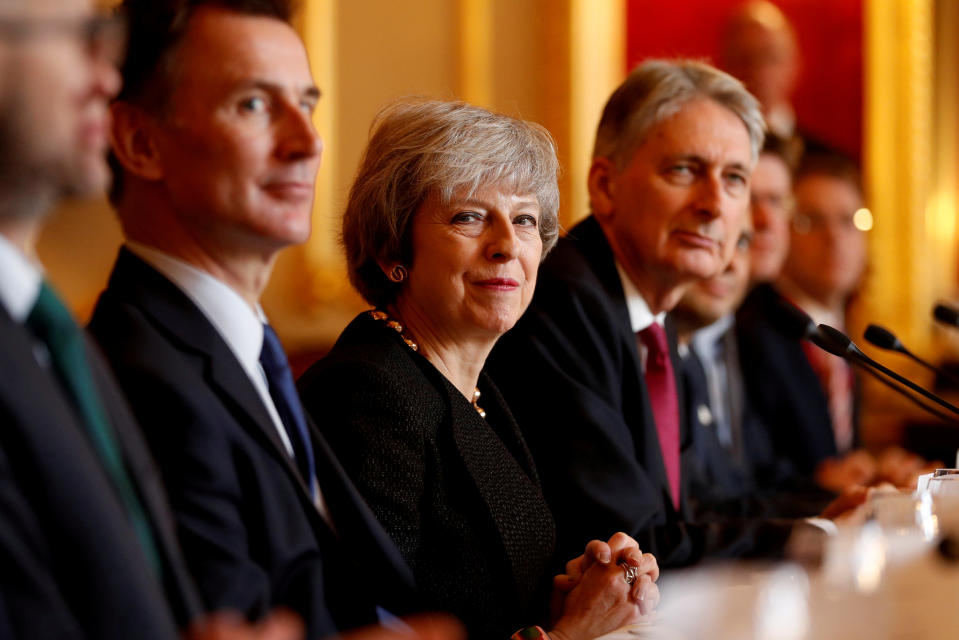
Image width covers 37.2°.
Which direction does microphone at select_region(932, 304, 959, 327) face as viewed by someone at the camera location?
facing to the left of the viewer

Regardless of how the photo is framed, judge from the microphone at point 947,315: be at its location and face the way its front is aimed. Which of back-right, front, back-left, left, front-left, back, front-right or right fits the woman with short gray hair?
front-left

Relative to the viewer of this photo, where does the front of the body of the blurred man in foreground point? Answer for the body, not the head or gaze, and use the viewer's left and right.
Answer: facing the viewer and to the right of the viewer

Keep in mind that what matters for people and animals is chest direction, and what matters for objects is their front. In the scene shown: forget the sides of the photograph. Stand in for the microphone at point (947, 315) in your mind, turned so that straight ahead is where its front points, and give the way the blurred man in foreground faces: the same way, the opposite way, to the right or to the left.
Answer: the opposite way

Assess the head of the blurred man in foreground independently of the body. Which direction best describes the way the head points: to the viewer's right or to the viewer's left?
to the viewer's right

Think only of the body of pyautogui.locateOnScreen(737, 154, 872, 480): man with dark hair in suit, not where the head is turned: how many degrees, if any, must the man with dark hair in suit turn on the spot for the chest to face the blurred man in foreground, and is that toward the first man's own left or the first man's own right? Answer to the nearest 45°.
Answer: approximately 45° to the first man's own right

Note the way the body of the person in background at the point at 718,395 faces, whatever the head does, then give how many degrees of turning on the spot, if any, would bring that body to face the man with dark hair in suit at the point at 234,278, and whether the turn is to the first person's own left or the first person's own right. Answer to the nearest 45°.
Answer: approximately 45° to the first person's own right

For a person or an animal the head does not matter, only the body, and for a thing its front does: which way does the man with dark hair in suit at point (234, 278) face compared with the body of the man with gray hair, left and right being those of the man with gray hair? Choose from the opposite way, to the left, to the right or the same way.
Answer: the same way

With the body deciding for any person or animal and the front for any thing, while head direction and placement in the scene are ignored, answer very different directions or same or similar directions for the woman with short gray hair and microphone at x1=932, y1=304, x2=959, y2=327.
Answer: very different directions

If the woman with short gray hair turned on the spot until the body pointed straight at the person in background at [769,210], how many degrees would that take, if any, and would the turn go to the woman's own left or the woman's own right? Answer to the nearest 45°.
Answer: approximately 90° to the woman's own left

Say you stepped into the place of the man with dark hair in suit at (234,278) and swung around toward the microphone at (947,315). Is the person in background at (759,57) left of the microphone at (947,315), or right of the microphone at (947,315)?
left

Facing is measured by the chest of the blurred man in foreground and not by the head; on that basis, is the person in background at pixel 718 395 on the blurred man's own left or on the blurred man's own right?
on the blurred man's own left

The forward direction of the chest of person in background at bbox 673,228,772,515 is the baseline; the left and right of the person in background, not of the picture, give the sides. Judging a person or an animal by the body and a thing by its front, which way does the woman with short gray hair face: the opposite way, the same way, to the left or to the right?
the same way

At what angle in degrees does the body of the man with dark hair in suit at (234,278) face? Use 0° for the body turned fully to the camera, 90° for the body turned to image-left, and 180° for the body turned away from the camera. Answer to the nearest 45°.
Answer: approximately 315°

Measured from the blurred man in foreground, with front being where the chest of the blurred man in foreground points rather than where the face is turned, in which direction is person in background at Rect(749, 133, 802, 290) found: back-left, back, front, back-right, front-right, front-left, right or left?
left

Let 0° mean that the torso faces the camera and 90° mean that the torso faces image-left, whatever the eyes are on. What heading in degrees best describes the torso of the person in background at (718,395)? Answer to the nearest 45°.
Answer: approximately 315°
